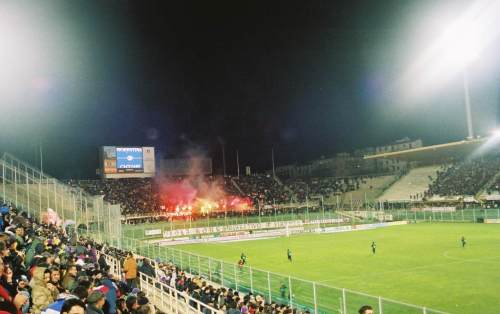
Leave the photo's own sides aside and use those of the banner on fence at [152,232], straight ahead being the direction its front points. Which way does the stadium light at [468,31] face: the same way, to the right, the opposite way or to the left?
to the right

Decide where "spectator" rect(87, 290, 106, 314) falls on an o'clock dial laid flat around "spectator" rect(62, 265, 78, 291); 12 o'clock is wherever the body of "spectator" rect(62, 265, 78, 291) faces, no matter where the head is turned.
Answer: "spectator" rect(87, 290, 106, 314) is roughly at 3 o'clock from "spectator" rect(62, 265, 78, 291).

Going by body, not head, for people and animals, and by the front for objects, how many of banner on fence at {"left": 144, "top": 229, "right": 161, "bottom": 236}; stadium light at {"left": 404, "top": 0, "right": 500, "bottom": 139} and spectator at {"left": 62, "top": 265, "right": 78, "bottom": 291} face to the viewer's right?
1

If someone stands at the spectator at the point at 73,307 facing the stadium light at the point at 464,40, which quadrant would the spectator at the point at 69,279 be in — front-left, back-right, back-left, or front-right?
front-left

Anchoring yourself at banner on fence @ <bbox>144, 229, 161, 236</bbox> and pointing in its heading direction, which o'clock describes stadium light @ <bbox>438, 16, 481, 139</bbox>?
The stadium light is roughly at 10 o'clock from the banner on fence.

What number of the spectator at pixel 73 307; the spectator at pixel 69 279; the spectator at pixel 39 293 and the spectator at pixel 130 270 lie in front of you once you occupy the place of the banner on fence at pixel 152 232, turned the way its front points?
4

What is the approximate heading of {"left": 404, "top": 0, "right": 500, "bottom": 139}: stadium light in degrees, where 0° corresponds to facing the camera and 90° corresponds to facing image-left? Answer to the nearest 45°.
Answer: approximately 45°

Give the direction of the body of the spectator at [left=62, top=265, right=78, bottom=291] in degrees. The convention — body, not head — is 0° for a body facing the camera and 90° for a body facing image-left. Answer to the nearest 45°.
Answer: approximately 270°

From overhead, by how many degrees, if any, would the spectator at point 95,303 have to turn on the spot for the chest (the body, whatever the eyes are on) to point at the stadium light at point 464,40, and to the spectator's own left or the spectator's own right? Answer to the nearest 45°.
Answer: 0° — they already face it

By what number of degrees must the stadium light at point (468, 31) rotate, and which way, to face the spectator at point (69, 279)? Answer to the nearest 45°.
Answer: approximately 45° to its left
